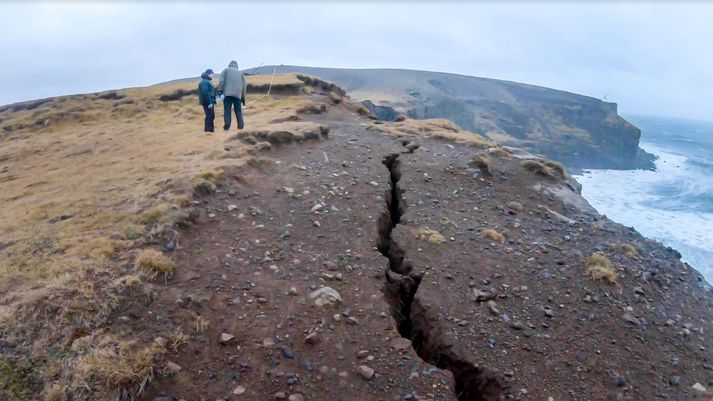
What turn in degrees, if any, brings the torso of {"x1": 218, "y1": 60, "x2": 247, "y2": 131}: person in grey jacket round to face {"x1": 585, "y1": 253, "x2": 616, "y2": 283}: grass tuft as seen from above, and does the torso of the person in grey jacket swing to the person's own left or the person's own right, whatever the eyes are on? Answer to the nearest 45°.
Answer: approximately 135° to the person's own right

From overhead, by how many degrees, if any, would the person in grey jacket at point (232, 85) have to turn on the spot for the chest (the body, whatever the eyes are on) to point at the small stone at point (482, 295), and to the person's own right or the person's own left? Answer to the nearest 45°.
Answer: approximately 180°

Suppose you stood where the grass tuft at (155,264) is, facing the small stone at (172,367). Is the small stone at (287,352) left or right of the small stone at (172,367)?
left

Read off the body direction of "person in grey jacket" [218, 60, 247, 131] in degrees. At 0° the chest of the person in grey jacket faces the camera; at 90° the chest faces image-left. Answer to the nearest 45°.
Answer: approximately 180°

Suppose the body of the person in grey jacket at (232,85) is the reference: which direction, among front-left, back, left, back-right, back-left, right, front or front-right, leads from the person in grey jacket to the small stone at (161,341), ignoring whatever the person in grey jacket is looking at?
back

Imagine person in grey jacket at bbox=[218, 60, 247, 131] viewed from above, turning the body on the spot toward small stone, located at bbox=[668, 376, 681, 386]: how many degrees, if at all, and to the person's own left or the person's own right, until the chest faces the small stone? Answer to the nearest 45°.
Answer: approximately 135° to the person's own right

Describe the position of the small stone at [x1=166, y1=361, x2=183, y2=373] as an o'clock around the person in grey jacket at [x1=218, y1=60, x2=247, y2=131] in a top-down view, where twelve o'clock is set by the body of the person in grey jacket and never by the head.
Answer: The small stone is roughly at 6 o'clock from the person in grey jacket.

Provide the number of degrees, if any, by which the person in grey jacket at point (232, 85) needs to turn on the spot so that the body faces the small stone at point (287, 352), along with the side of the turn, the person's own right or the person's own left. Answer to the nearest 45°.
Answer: approximately 180°

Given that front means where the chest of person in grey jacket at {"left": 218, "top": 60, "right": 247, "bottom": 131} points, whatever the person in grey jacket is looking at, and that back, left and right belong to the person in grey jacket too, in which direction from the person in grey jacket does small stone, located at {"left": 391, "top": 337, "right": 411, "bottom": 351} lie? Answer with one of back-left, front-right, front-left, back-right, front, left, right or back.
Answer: back

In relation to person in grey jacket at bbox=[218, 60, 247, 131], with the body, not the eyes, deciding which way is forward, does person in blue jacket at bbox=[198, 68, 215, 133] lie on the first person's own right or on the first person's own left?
on the first person's own left

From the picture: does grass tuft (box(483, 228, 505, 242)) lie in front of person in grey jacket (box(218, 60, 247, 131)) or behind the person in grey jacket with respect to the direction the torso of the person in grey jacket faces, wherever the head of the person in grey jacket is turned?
behind

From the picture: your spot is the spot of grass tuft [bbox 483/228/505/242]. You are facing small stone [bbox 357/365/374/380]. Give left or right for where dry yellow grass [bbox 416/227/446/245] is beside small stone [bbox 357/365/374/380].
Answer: right

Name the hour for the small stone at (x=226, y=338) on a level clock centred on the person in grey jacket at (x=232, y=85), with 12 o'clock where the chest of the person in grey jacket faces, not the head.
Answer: The small stone is roughly at 6 o'clock from the person in grey jacket.

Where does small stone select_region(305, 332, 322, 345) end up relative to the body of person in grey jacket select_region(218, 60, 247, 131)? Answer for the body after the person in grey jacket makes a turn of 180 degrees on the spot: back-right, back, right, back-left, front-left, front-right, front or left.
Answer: front

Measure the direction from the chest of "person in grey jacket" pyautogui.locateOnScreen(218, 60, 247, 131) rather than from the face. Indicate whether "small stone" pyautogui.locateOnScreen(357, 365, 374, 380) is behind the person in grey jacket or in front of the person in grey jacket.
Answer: behind

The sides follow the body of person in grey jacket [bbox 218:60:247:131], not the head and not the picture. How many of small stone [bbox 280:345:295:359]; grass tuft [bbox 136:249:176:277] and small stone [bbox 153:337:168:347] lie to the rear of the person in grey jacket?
3

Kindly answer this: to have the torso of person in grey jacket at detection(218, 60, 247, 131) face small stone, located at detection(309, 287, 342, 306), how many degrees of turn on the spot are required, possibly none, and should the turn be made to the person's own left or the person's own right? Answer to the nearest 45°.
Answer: approximately 180°
